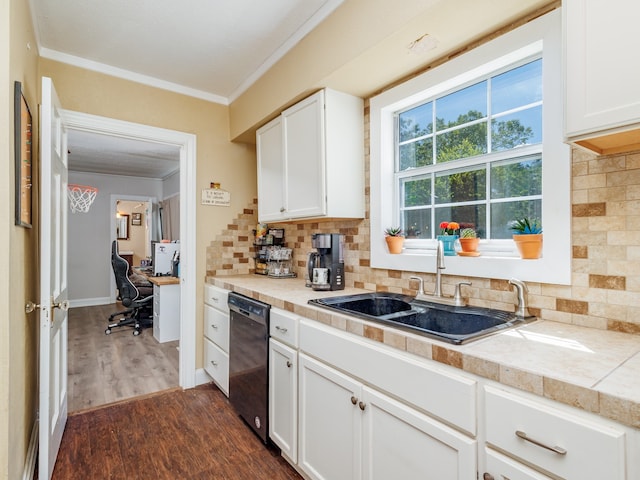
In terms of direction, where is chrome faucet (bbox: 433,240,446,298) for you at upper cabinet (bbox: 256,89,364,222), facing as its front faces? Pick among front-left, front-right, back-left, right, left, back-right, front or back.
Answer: left

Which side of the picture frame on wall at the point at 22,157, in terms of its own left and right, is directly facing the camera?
right

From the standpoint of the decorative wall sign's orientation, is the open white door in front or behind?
in front

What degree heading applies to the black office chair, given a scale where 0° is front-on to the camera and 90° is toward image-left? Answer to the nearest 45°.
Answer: approximately 270°

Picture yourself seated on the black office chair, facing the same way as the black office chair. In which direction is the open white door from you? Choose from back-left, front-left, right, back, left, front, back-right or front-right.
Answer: right

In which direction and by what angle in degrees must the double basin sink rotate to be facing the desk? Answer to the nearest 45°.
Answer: approximately 90° to its right

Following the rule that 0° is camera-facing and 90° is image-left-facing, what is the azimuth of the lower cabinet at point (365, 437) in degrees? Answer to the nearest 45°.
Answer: approximately 45°

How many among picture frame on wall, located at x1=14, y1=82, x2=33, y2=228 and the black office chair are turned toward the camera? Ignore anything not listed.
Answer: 0

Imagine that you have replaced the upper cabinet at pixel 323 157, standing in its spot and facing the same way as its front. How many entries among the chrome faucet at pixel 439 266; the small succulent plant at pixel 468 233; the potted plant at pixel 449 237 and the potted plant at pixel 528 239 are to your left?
4

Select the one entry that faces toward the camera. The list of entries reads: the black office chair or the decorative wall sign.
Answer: the decorative wall sign

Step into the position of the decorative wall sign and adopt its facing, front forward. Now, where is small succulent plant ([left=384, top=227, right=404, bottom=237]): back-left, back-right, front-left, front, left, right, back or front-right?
front-left

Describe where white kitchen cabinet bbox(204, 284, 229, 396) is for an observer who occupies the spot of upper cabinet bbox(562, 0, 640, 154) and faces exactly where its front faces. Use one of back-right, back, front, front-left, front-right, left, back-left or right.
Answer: front-right

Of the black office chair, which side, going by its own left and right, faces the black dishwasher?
right

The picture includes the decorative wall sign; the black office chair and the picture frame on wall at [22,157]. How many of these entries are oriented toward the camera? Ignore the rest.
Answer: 1

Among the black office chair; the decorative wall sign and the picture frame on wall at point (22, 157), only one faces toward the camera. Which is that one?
the decorative wall sign

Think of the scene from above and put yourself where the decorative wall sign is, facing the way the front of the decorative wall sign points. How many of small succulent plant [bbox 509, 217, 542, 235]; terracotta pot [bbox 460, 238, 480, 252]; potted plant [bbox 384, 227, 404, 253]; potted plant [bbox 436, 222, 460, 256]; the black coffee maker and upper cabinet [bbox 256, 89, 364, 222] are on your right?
0

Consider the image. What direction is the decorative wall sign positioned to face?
toward the camera

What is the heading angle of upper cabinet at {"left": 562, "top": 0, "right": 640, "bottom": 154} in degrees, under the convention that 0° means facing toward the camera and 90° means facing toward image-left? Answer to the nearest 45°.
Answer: approximately 45°
